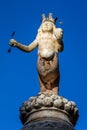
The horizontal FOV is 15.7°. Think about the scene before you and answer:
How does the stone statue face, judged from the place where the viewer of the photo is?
facing the viewer
